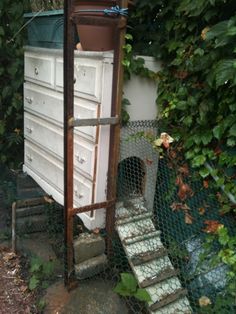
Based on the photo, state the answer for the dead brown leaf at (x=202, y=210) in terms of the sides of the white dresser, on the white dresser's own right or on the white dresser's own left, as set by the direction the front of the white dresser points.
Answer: on the white dresser's own left

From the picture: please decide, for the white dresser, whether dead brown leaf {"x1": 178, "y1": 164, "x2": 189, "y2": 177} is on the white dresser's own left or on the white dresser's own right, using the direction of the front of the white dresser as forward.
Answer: on the white dresser's own left

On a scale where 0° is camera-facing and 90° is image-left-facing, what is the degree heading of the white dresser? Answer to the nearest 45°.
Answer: approximately 45°

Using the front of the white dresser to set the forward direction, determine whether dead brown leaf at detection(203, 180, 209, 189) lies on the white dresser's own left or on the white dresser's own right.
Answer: on the white dresser's own left
